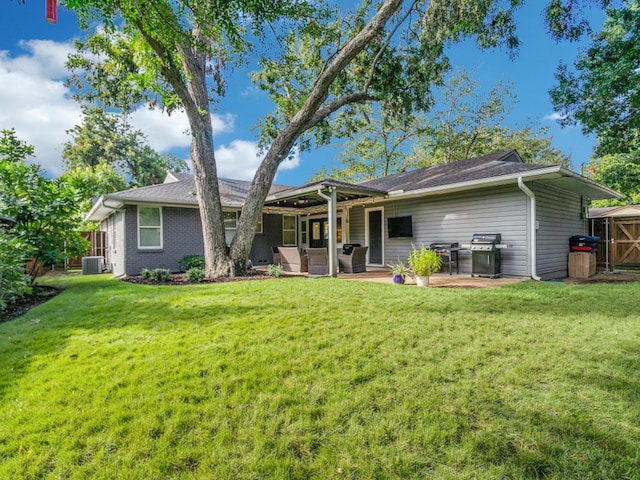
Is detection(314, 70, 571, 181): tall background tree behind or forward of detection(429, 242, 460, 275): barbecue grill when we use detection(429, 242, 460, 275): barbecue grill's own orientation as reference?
behind

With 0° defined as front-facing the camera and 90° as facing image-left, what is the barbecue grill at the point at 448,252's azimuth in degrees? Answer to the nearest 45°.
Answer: approximately 45°
